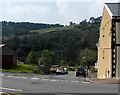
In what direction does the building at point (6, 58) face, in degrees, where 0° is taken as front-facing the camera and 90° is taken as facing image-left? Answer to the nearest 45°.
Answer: approximately 0°
